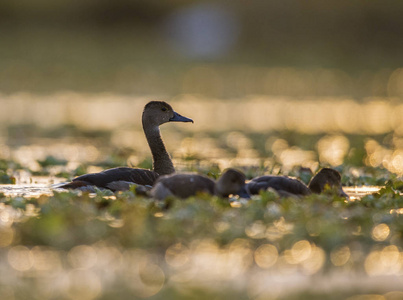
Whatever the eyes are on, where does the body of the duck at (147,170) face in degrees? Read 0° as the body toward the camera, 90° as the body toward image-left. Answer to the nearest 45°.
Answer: approximately 270°

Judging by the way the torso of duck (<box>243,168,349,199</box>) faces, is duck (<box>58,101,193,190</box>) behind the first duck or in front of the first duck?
behind

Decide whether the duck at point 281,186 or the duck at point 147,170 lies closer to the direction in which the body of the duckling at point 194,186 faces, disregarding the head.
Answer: the duck at point 281,186

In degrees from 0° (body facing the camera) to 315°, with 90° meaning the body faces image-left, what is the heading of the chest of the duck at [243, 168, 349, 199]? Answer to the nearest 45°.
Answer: approximately 270°

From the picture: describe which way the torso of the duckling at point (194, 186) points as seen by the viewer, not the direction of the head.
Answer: to the viewer's right

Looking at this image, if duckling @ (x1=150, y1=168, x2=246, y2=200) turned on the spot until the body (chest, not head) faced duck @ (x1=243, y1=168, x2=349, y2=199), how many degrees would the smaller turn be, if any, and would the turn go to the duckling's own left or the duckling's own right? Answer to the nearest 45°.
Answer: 0° — it already faces it
